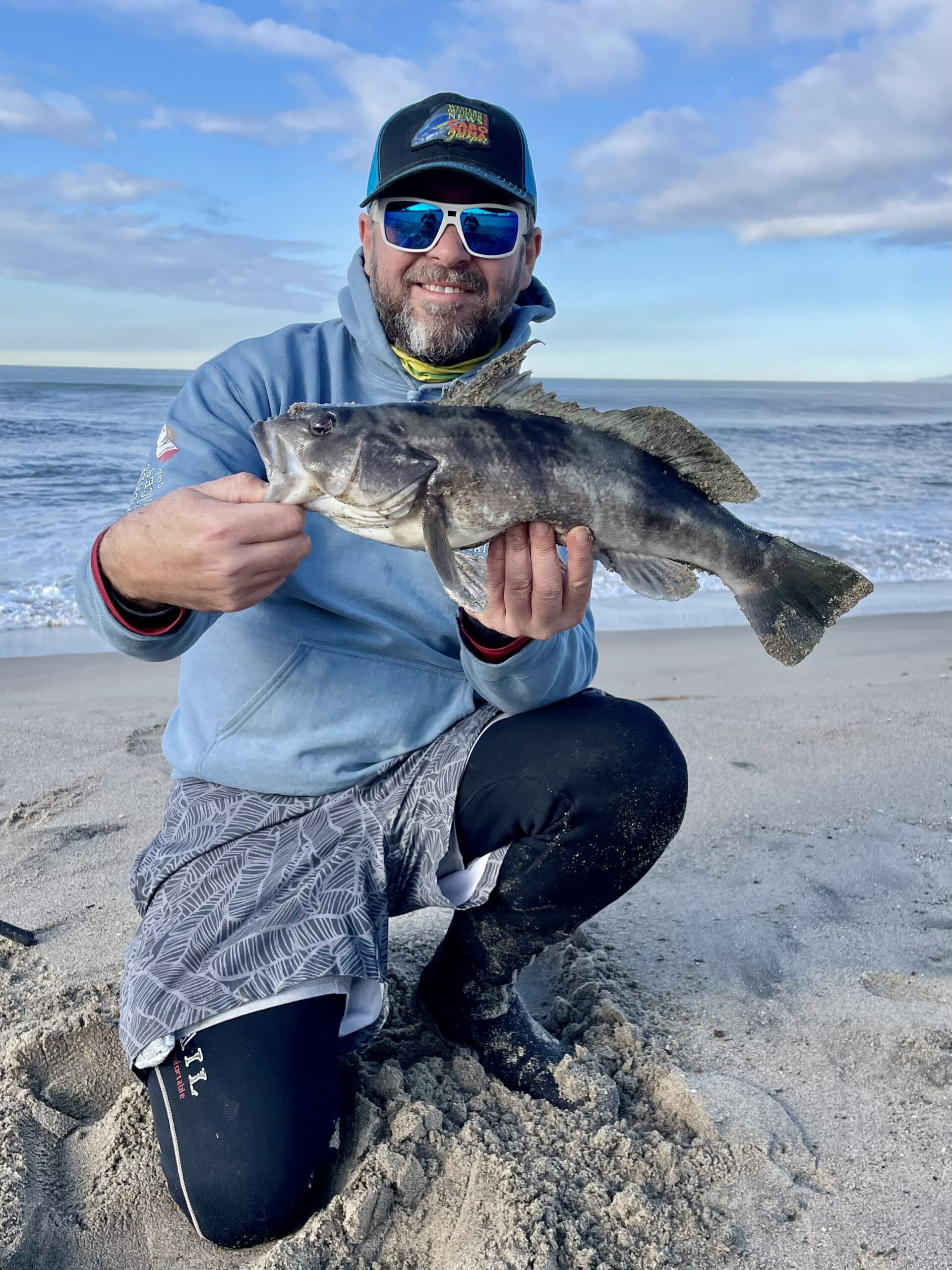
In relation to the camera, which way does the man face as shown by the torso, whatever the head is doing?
toward the camera
